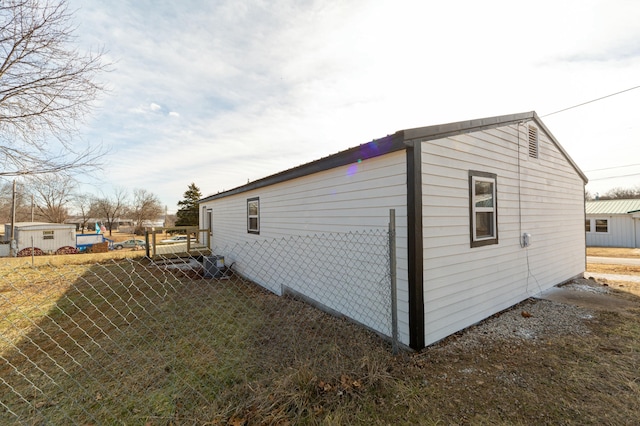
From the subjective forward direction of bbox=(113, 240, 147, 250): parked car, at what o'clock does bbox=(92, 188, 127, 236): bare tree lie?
The bare tree is roughly at 3 o'clock from the parked car.

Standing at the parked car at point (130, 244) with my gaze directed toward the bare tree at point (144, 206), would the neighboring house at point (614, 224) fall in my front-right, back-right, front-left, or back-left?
back-right

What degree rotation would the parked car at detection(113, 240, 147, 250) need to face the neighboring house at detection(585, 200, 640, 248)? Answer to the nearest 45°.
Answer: approximately 135° to its left

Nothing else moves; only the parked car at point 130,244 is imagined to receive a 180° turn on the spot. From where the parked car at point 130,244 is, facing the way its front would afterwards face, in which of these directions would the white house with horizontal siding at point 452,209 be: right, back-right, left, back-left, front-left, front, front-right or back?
right

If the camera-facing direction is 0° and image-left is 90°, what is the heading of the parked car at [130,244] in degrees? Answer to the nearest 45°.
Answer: approximately 90°

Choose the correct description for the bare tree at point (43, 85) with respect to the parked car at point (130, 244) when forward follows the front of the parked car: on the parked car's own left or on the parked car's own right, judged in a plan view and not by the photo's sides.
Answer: on the parked car's own left

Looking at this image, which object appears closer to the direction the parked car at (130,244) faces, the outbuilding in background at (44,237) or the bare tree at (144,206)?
the outbuilding in background

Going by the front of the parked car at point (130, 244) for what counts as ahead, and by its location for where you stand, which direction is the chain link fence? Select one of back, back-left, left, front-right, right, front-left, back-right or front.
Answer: left

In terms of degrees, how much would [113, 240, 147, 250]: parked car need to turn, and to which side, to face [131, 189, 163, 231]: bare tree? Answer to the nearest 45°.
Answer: approximately 90° to its right

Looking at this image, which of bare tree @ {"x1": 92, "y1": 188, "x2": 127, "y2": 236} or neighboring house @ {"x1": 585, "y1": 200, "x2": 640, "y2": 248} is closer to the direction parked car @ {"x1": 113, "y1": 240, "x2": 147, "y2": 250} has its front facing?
the bare tree

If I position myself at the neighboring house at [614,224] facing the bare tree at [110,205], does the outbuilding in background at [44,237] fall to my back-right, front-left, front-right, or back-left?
front-left

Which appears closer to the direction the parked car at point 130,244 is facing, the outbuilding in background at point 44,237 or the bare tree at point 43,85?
the outbuilding in background
